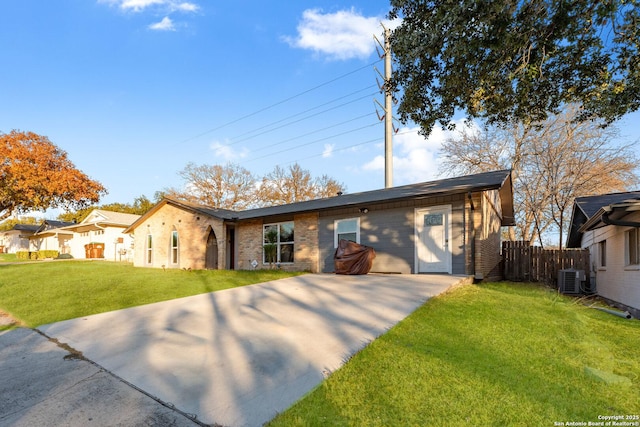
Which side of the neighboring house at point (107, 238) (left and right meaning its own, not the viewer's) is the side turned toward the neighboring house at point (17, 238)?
right

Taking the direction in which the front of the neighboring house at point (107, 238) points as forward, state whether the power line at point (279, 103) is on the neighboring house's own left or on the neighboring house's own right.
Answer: on the neighboring house's own left

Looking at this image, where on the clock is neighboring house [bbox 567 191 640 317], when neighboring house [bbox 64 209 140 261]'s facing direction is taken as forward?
neighboring house [bbox 567 191 640 317] is roughly at 10 o'clock from neighboring house [bbox 64 209 140 261].

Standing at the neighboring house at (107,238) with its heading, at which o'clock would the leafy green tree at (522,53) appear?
The leafy green tree is roughly at 10 o'clock from the neighboring house.

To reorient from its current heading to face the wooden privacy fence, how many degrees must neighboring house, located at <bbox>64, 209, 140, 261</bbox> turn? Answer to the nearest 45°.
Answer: approximately 90° to its left

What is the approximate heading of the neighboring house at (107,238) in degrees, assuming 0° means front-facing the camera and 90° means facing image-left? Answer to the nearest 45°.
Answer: approximately 45°

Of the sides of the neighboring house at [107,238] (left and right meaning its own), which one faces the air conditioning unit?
left

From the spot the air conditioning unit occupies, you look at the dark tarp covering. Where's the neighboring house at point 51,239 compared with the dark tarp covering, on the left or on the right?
right
